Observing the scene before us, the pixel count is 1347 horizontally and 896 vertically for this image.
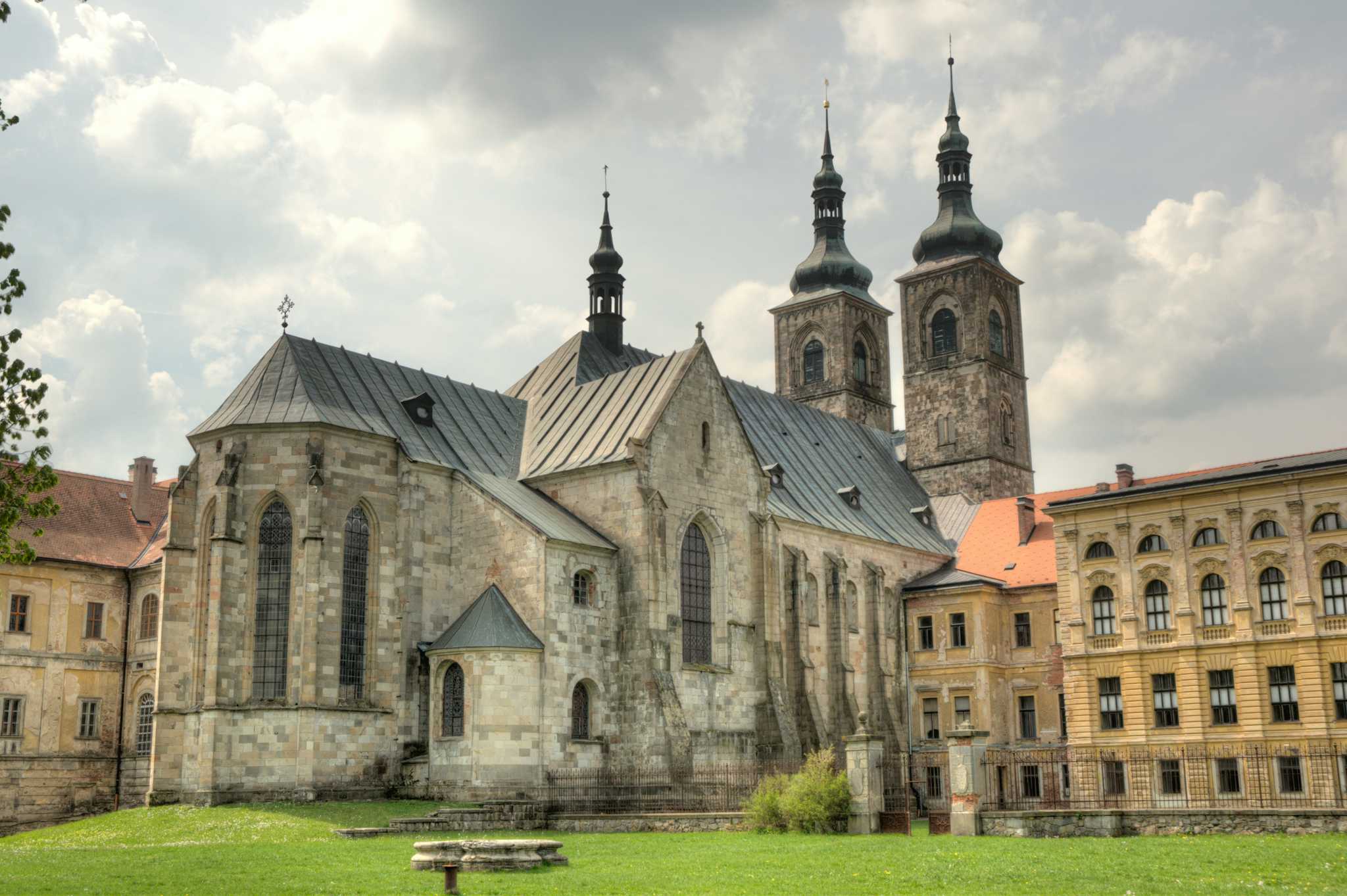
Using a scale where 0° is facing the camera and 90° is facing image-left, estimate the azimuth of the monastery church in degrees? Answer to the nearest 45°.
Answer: approximately 225°

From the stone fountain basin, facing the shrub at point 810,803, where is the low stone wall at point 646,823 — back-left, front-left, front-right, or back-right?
front-left

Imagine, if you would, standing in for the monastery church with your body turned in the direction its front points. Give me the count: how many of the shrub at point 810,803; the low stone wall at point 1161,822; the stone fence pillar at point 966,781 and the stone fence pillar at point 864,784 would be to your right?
4

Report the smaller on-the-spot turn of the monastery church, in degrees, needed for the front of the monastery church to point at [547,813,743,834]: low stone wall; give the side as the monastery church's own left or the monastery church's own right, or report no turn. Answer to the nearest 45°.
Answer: approximately 90° to the monastery church's own right

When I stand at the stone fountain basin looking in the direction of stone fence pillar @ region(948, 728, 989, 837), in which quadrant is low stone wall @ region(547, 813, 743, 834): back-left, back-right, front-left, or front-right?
front-left

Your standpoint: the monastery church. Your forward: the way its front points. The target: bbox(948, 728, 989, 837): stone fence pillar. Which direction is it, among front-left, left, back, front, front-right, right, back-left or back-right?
right

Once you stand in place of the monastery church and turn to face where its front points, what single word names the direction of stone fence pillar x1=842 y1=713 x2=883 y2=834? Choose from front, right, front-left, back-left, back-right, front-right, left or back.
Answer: right

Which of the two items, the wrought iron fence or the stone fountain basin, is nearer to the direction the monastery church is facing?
the wrought iron fence

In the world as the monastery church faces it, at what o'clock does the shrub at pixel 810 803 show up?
The shrub is roughly at 3 o'clock from the monastery church.

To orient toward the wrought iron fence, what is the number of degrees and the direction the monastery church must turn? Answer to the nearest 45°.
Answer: approximately 45° to its right

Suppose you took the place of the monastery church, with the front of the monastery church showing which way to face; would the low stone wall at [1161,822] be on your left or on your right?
on your right

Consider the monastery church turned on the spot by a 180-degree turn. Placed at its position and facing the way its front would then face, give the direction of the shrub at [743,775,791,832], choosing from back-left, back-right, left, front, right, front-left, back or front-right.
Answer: left
